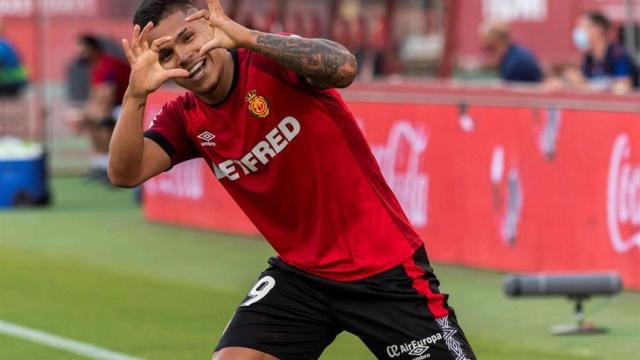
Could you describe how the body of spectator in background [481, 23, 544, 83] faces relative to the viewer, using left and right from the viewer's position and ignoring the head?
facing to the left of the viewer

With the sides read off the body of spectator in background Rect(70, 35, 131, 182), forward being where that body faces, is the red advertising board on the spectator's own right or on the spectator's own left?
on the spectator's own left

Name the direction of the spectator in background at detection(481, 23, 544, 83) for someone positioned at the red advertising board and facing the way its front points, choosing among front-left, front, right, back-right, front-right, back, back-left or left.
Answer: back-right
